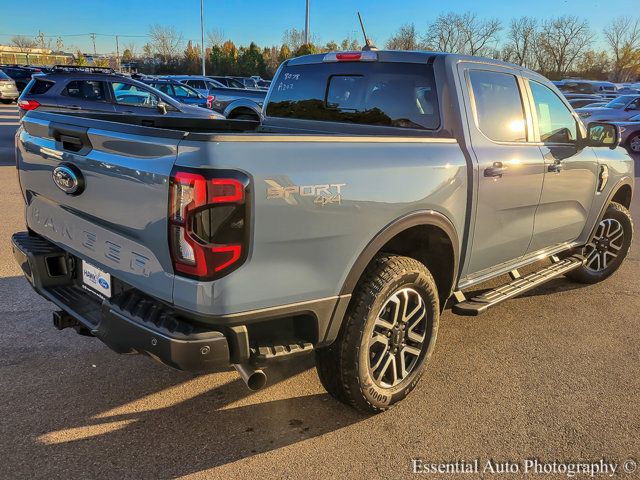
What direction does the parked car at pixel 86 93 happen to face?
to the viewer's right

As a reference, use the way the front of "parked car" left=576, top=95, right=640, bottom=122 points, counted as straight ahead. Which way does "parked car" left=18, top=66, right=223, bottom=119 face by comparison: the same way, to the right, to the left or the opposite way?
the opposite way

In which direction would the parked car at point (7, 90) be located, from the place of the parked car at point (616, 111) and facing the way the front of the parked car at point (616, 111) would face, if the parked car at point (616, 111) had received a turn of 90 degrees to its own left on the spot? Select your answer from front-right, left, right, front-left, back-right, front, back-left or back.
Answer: back-right

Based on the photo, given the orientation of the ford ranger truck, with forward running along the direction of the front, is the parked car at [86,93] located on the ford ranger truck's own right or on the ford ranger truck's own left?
on the ford ranger truck's own left

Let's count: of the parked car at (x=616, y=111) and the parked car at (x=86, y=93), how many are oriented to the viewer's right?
1

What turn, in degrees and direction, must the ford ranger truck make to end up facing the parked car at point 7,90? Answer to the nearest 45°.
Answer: approximately 90° to its left

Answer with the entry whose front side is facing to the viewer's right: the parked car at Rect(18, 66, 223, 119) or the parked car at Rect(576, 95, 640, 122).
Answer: the parked car at Rect(18, 66, 223, 119)

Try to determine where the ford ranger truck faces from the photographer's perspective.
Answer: facing away from the viewer and to the right of the viewer

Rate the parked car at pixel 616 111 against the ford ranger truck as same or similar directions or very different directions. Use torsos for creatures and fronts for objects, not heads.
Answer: very different directions

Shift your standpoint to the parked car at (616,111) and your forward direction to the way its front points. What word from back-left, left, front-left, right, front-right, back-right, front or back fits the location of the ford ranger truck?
front-left

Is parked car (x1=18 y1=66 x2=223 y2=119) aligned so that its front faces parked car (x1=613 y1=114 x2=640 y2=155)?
yes

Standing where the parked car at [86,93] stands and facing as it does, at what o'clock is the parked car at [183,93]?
the parked car at [183,93] is roughly at 10 o'clock from the parked car at [86,93].

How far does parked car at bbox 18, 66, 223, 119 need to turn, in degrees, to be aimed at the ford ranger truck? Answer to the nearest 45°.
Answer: approximately 90° to its right

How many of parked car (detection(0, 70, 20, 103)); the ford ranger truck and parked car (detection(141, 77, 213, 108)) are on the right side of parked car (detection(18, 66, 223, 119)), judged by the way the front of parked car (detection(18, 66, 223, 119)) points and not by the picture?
1

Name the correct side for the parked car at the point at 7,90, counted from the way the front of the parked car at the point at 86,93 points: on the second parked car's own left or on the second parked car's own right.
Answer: on the second parked car's own left

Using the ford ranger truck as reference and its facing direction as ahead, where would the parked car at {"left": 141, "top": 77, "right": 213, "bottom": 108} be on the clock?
The parked car is roughly at 10 o'clock from the ford ranger truck.
